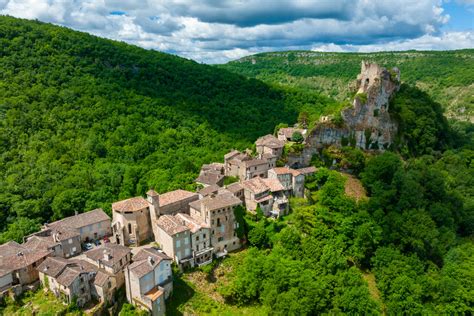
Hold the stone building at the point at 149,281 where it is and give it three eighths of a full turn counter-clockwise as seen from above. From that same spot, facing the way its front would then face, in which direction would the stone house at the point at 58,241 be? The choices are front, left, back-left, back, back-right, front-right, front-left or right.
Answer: front-left

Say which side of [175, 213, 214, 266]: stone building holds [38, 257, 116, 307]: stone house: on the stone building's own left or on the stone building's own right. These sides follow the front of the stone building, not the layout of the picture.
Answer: on the stone building's own right

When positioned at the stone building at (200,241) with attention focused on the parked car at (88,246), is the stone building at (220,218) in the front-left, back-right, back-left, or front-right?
back-right

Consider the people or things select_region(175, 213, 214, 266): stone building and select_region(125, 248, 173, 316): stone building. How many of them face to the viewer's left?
0

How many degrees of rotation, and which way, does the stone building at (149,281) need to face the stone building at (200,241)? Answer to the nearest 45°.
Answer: approximately 90° to its left

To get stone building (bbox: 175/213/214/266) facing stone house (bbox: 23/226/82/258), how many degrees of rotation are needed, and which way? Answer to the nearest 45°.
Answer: approximately 135° to its right

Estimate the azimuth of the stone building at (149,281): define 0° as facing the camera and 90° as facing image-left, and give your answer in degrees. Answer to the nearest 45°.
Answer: approximately 315°

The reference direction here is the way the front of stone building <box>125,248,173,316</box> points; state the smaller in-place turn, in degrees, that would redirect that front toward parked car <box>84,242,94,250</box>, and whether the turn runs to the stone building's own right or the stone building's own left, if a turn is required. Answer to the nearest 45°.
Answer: approximately 180°

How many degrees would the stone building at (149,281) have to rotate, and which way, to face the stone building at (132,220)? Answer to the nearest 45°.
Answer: approximately 135° to its left

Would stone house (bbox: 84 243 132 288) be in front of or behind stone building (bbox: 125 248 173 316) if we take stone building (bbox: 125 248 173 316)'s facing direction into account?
behind
